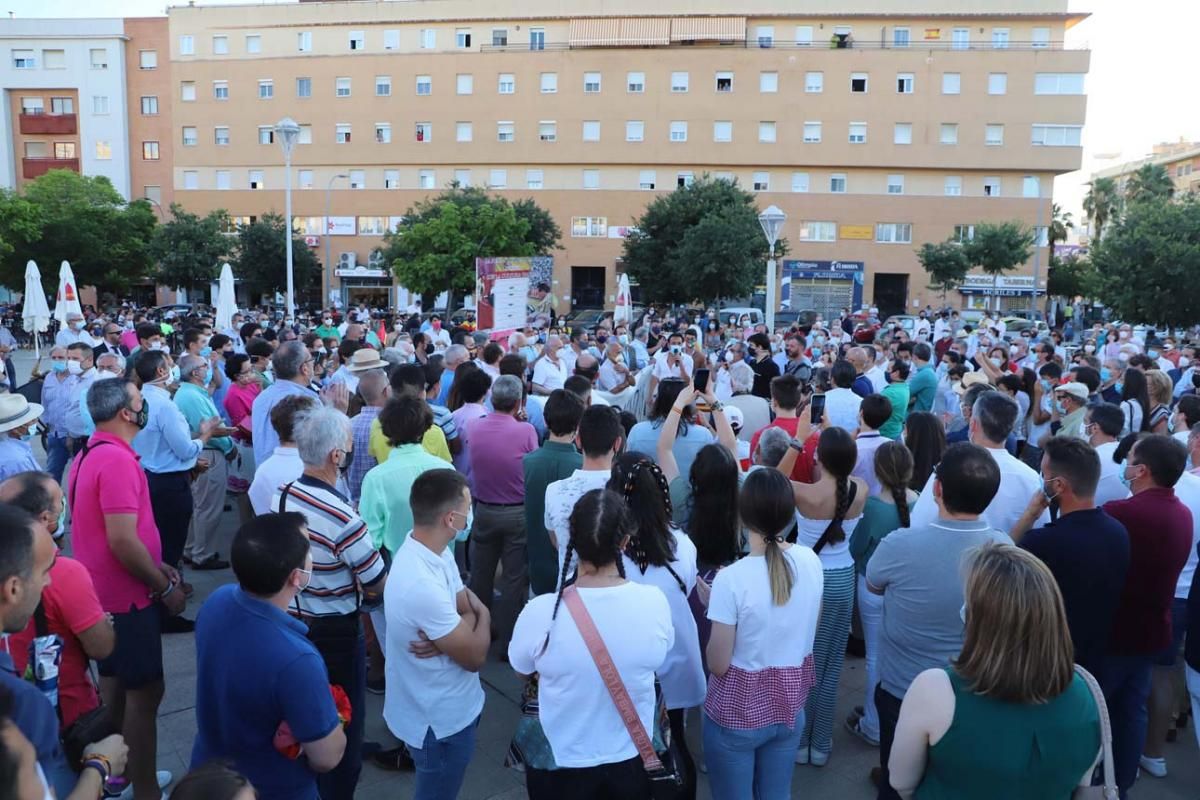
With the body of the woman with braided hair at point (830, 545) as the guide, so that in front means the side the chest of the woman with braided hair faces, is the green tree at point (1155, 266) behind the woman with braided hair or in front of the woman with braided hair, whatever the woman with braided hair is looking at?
in front

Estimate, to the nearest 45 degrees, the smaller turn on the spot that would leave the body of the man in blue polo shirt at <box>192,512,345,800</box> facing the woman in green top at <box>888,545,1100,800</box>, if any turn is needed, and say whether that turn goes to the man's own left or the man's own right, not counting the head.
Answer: approximately 90° to the man's own right

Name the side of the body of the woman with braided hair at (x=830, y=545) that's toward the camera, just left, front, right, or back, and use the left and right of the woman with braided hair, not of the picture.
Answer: back

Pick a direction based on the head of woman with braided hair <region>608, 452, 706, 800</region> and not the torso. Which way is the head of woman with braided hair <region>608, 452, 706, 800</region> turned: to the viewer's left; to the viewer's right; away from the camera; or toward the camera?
away from the camera

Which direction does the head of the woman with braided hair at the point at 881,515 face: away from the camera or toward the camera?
away from the camera

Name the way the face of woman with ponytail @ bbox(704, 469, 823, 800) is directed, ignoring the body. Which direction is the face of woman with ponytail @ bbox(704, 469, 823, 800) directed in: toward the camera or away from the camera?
away from the camera

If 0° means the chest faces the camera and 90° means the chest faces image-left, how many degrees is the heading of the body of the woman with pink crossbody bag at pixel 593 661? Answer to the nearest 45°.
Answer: approximately 180°

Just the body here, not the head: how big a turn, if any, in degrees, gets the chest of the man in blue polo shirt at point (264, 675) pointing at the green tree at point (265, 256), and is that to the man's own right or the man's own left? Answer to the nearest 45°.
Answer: approximately 45° to the man's own left

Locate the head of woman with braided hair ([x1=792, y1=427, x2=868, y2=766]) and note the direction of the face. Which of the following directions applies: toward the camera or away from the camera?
away from the camera
